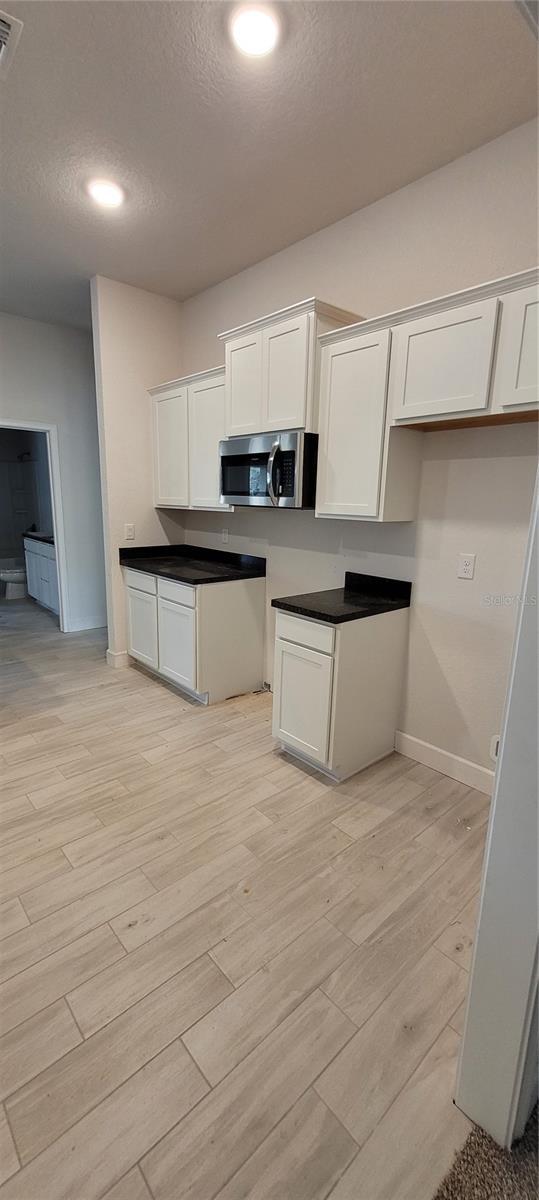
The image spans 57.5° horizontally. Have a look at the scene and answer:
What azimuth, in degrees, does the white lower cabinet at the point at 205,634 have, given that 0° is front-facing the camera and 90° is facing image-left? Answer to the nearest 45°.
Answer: approximately 45°

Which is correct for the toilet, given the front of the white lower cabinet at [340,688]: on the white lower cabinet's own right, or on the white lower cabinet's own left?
on the white lower cabinet's own right

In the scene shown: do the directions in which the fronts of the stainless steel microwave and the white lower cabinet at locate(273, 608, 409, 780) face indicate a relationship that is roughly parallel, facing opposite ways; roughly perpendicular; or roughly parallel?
roughly parallel

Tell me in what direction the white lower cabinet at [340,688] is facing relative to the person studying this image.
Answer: facing the viewer and to the left of the viewer

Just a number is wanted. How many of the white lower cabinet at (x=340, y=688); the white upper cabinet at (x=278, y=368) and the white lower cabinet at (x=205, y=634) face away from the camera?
0

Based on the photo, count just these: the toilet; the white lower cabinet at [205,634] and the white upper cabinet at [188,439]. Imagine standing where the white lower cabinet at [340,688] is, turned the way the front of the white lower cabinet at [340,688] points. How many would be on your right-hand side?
3

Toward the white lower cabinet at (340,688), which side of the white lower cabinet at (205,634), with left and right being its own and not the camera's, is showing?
left

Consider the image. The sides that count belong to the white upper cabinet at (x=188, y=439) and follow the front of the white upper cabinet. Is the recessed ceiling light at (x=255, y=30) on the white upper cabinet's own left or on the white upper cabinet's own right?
on the white upper cabinet's own left

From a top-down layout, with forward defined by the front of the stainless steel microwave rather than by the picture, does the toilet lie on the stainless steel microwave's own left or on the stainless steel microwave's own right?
on the stainless steel microwave's own right

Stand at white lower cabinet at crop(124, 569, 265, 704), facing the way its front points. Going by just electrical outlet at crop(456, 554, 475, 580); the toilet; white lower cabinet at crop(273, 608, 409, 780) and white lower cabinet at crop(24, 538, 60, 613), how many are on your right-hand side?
2

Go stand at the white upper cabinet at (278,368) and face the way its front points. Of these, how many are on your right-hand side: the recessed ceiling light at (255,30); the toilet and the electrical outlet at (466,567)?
1

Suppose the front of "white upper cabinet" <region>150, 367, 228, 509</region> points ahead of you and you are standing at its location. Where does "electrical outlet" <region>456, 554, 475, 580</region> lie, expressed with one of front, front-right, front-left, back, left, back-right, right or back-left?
left

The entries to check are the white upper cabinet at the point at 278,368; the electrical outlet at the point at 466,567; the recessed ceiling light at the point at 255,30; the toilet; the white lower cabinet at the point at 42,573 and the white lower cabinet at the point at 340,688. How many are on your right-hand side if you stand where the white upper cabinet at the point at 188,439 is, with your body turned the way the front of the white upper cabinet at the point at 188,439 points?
2

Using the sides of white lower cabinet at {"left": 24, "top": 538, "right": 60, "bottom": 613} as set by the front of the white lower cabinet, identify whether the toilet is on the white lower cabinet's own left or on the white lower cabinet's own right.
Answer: on the white lower cabinet's own right

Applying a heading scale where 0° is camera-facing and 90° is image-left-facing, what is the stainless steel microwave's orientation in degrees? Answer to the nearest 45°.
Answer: approximately 45°

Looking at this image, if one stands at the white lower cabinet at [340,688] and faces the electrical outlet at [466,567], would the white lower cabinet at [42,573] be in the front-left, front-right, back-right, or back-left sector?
back-left
